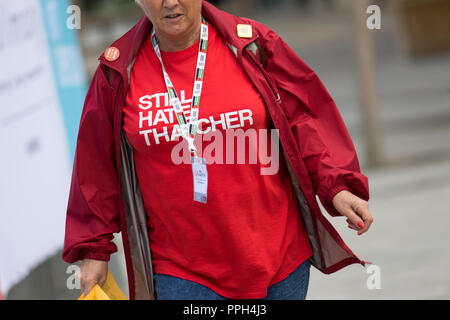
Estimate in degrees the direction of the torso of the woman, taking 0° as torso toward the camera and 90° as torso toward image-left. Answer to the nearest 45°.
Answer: approximately 0°

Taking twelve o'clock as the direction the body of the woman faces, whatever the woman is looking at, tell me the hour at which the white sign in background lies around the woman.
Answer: The white sign in background is roughly at 5 o'clock from the woman.
